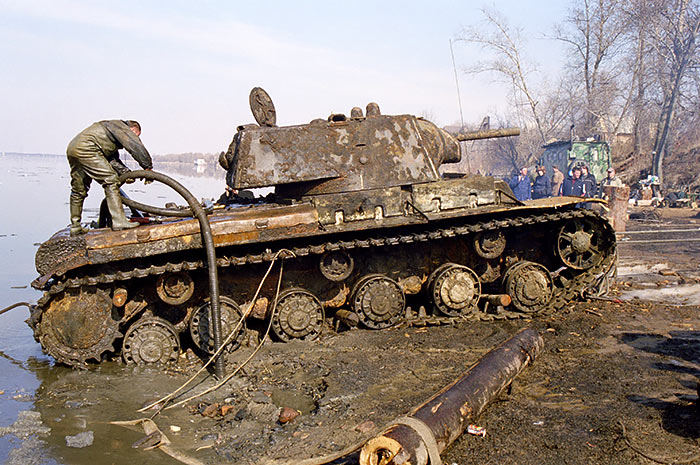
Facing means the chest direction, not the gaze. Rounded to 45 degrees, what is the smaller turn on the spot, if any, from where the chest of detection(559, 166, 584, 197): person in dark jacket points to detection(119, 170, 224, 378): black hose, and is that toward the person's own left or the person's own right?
0° — they already face it

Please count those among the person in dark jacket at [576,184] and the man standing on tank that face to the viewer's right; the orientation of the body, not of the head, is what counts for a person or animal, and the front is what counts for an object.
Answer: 1

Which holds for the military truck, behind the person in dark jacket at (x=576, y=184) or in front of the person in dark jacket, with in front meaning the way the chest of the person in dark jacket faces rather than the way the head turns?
behind

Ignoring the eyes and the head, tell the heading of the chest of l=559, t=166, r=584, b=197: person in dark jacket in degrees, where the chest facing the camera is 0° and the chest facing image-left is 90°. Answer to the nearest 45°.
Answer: approximately 0°

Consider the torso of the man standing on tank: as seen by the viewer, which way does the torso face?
to the viewer's right

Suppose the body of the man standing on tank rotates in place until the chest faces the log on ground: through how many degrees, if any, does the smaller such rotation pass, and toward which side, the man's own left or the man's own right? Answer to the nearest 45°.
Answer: approximately 45° to the man's own right

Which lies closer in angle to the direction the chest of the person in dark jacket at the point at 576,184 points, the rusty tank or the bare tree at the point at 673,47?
the rusty tank

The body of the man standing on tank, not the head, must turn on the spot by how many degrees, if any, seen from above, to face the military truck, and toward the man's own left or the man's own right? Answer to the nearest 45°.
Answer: approximately 45° to the man's own left

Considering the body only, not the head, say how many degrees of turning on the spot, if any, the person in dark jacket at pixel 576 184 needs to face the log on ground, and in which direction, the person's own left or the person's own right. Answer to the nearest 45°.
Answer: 0° — they already face it

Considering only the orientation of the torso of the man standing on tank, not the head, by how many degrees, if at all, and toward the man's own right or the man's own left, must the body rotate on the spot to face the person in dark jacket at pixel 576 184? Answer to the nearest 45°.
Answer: approximately 45° to the man's own left

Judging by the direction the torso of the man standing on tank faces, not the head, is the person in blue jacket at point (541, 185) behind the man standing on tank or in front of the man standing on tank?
in front
